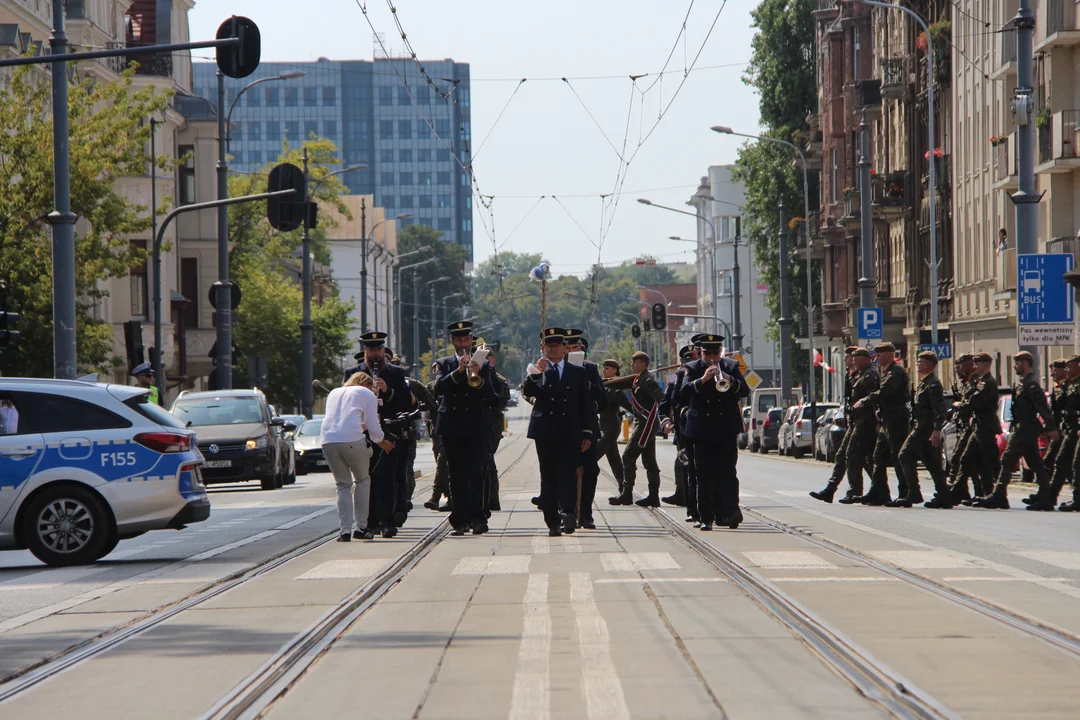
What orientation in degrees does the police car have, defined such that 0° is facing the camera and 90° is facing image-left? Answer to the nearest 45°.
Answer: approximately 90°

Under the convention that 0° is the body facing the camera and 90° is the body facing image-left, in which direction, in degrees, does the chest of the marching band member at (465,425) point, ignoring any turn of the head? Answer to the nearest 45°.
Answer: approximately 0°

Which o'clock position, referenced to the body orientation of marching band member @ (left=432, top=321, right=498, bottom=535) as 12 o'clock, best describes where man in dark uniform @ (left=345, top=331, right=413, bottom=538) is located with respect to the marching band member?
The man in dark uniform is roughly at 4 o'clock from the marching band member.

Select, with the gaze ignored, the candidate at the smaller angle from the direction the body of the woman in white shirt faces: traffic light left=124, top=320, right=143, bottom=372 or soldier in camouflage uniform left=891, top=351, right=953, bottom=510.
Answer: the soldier in camouflage uniform

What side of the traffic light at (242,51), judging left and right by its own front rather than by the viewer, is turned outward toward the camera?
back

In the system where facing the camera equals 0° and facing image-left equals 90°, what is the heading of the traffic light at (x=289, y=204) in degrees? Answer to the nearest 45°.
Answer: approximately 180°

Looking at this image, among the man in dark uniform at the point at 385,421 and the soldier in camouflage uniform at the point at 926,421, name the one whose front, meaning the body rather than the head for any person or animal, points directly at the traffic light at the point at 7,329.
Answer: the soldier in camouflage uniform

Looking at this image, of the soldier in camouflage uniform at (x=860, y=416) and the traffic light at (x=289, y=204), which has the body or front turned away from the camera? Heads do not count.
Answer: the traffic light

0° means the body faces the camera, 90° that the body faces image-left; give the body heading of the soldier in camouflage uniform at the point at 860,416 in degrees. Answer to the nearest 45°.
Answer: approximately 90°

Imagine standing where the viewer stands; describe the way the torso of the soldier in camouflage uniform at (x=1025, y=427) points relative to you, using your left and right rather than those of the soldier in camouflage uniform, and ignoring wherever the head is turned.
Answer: facing to the left of the viewer

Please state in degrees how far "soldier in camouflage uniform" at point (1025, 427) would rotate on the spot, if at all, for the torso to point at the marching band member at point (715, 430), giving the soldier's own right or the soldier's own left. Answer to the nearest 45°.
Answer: approximately 45° to the soldier's own left

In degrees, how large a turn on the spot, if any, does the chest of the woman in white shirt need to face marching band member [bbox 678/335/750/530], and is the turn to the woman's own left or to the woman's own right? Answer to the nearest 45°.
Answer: approximately 45° to the woman's own right

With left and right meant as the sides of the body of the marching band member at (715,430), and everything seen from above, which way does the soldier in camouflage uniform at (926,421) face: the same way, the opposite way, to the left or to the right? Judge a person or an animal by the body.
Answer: to the right
